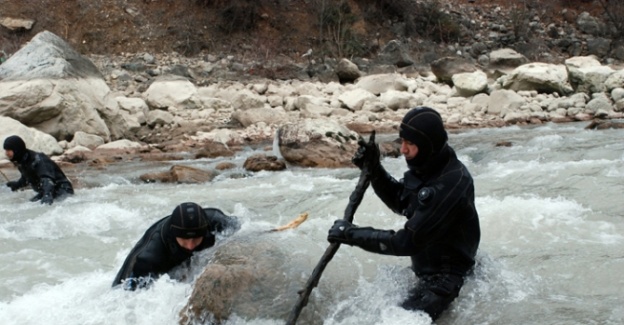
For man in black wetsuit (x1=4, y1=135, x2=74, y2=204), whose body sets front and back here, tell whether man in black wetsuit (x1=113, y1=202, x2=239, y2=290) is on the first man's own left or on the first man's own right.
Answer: on the first man's own left

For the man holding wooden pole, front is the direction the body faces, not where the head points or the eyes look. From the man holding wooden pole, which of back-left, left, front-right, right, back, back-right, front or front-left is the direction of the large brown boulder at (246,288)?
front

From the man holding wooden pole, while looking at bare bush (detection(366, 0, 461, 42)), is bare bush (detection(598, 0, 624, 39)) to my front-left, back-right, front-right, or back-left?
front-right

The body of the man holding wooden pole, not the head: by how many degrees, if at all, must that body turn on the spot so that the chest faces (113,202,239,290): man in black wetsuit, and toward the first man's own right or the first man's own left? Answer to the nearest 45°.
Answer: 0° — they already face them

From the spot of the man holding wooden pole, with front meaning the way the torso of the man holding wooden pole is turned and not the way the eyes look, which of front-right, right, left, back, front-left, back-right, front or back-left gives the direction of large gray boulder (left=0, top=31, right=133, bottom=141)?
front-right

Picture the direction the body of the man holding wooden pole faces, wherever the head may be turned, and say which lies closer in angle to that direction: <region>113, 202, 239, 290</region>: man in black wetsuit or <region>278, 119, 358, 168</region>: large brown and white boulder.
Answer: the man in black wetsuit

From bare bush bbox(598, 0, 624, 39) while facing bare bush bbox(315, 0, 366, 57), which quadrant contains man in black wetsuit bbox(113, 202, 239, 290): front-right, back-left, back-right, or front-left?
front-left

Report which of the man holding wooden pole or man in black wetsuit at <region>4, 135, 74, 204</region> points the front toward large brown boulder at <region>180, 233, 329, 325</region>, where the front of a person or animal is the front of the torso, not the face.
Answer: the man holding wooden pole

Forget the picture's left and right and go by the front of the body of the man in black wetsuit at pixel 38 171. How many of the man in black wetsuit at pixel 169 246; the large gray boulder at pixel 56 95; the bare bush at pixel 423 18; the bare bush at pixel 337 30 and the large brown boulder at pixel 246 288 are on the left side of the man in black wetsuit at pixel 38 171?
2

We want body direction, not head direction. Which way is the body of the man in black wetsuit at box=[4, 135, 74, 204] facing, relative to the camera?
to the viewer's left

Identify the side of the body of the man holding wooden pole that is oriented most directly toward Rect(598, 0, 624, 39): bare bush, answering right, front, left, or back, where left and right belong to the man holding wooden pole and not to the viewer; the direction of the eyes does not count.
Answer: right

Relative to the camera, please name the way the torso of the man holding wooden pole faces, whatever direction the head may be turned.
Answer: to the viewer's left

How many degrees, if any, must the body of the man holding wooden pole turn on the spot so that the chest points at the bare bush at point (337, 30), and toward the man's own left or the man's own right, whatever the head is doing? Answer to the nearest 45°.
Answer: approximately 90° to the man's own right

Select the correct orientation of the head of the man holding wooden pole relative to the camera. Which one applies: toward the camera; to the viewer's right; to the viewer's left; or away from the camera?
to the viewer's left
